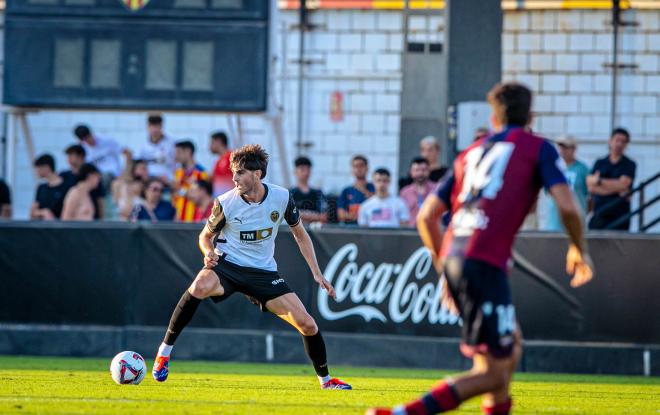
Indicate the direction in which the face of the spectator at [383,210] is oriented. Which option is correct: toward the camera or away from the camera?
toward the camera

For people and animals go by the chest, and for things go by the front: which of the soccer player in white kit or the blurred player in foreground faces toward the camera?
the soccer player in white kit

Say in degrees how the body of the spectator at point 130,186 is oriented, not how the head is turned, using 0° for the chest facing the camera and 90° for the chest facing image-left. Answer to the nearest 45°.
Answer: approximately 315°

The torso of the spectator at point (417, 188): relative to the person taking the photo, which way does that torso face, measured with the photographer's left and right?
facing the viewer

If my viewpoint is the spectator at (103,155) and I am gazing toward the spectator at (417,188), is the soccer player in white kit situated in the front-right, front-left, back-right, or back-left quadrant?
front-right

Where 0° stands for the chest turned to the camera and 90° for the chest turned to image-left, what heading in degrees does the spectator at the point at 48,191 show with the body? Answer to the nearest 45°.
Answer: approximately 45°

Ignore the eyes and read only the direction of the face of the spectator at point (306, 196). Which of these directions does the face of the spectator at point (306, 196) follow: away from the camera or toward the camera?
toward the camera

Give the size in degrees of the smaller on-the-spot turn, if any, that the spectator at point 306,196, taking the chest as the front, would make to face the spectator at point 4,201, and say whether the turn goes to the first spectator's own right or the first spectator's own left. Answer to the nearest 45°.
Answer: approximately 90° to the first spectator's own right

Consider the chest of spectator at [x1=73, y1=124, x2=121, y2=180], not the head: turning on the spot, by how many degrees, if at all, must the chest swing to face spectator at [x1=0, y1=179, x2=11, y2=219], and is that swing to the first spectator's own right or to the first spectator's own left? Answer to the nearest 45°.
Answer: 0° — they already face them

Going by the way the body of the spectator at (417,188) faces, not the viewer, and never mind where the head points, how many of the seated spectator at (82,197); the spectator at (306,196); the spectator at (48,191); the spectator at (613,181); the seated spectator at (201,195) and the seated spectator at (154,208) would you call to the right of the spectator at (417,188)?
5

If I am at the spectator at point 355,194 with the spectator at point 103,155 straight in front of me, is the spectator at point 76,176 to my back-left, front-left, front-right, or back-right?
front-left

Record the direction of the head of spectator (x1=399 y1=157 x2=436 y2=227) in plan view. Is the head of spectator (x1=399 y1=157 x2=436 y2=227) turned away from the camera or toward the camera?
toward the camera

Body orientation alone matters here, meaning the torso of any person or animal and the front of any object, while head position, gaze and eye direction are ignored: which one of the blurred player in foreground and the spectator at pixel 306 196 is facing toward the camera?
the spectator

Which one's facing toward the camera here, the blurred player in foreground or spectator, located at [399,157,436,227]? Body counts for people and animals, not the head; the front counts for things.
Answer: the spectator

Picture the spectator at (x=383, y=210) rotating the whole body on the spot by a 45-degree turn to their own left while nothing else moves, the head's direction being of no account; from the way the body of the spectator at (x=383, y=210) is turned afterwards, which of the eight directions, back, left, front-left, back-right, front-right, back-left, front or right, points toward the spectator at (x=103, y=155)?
back

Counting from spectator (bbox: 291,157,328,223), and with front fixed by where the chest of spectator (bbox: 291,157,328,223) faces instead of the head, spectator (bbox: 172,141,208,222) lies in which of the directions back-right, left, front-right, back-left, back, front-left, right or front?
back-right

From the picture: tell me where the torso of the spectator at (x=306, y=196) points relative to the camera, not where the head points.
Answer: toward the camera

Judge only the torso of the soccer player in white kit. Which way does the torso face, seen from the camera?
toward the camera

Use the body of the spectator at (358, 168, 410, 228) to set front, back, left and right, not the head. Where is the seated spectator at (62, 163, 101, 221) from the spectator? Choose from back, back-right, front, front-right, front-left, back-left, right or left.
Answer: right

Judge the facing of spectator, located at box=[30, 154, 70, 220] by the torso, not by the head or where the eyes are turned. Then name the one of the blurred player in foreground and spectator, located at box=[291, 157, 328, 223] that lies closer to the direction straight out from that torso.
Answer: the blurred player in foreground
